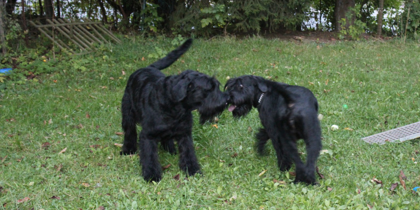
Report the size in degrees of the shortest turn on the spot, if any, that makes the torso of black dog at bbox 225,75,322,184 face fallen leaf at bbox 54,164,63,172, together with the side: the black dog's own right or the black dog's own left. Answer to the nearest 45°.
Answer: approximately 45° to the black dog's own left

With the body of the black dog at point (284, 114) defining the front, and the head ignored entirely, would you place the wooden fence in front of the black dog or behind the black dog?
in front

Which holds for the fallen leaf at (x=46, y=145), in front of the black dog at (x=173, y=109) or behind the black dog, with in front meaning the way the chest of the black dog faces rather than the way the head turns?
behind

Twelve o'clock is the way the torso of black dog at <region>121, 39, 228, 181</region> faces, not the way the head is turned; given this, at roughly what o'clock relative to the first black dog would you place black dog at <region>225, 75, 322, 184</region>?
The black dog at <region>225, 75, 322, 184</region> is roughly at 11 o'clock from the black dog at <region>121, 39, 228, 181</region>.

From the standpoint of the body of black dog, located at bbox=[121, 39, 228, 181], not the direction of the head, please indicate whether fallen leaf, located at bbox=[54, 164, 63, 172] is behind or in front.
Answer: behind

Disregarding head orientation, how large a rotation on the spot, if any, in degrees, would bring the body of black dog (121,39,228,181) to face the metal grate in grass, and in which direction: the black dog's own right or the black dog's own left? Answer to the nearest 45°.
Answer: approximately 45° to the black dog's own left

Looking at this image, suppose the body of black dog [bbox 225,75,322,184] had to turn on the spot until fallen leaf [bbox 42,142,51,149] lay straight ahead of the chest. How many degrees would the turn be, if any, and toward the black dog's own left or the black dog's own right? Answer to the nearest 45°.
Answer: approximately 45° to the black dog's own left

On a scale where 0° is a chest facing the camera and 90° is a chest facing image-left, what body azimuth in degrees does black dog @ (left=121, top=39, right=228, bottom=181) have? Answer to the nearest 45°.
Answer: approximately 315°

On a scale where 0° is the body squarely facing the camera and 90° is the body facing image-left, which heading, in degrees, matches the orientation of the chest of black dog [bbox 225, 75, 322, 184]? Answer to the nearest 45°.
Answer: approximately 135°

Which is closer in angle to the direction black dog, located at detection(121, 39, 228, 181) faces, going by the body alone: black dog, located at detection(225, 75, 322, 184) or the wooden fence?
the black dog, located at detection(225, 75, 322, 184)

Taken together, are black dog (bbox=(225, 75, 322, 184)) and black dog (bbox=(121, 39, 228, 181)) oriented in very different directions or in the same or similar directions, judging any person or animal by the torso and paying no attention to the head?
very different directions
